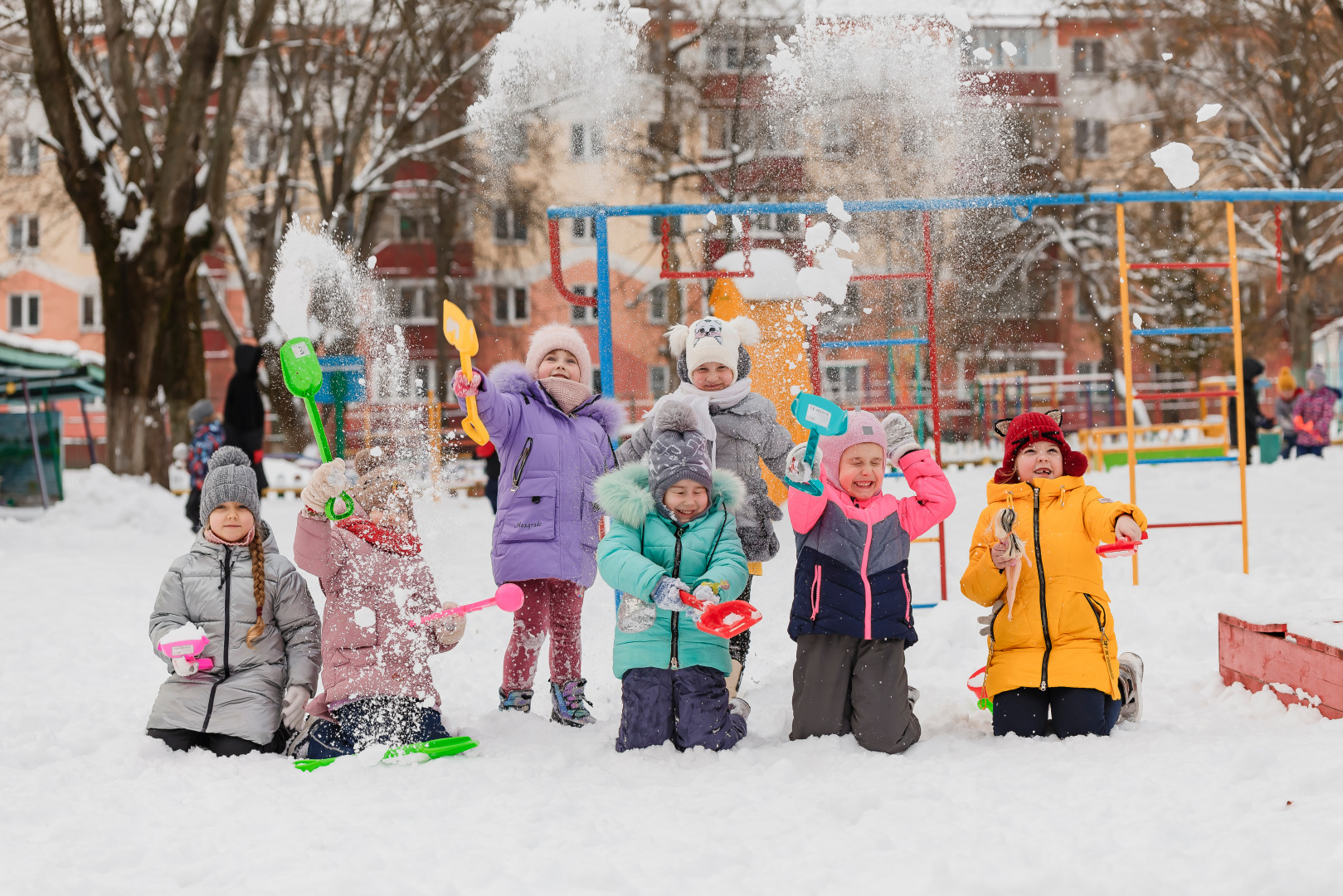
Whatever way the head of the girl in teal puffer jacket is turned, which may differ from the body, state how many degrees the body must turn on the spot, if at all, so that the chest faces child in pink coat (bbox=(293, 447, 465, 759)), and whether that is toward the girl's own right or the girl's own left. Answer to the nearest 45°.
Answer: approximately 90° to the girl's own right

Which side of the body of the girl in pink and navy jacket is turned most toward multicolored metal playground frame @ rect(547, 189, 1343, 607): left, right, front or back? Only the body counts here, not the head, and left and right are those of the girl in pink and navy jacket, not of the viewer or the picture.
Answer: back

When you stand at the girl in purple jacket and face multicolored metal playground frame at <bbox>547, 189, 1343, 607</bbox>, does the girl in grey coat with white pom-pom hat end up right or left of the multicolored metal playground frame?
right

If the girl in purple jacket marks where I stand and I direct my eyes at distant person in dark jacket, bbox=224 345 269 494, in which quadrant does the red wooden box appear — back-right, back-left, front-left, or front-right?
back-right

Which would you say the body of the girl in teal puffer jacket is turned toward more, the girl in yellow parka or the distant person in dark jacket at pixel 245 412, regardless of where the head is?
the girl in yellow parka

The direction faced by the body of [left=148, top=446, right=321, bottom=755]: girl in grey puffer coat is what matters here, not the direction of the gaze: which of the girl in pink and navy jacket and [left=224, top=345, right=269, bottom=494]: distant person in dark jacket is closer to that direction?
the girl in pink and navy jacket

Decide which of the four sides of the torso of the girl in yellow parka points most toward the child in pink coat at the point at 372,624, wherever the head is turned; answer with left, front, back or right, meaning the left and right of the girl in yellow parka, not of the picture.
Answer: right

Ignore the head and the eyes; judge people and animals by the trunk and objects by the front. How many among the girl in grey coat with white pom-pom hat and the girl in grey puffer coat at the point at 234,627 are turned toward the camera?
2

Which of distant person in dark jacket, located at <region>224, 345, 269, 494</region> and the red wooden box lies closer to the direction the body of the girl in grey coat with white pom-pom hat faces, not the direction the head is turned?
the red wooden box
